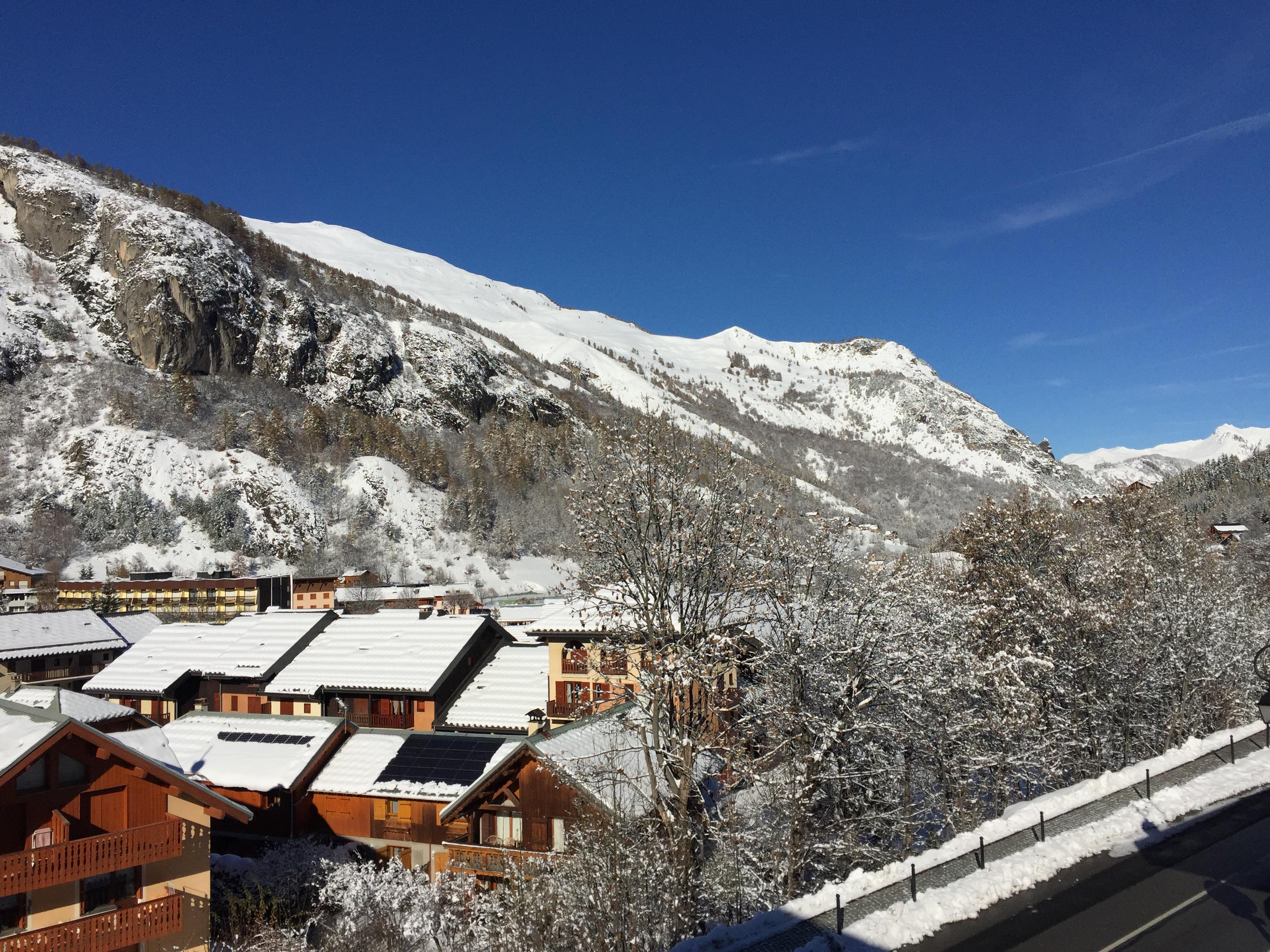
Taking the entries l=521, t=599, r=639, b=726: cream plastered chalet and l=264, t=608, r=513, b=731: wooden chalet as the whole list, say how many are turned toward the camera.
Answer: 2

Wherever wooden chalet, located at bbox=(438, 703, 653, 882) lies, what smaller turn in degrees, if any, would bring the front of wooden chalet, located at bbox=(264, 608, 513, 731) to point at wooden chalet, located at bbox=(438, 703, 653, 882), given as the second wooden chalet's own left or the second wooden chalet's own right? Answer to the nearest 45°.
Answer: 0° — it already faces it

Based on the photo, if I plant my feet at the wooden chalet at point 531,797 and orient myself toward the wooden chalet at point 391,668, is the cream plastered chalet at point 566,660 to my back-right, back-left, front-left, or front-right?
front-right

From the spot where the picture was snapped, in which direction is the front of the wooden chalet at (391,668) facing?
facing the viewer

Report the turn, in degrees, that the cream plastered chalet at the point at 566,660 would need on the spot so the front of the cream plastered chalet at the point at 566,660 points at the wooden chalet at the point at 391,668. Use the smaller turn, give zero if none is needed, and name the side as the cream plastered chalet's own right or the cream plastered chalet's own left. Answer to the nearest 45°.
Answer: approximately 135° to the cream plastered chalet's own right

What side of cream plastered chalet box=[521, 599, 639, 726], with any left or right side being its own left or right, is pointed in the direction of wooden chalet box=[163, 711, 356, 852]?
front

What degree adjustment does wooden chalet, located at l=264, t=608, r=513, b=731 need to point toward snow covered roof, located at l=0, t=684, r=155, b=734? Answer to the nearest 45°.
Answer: approximately 45° to its right

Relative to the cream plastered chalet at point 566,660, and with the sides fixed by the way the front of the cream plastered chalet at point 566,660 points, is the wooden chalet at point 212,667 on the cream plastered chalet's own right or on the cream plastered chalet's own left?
on the cream plastered chalet's own right

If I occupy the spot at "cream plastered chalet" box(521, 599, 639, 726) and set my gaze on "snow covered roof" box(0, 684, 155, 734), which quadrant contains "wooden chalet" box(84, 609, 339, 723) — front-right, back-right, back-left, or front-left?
front-right

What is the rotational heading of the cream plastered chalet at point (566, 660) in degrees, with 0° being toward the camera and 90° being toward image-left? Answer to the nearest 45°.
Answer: approximately 0°

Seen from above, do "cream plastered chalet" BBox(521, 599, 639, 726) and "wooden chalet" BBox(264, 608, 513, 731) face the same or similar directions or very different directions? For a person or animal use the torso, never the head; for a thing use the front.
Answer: same or similar directions

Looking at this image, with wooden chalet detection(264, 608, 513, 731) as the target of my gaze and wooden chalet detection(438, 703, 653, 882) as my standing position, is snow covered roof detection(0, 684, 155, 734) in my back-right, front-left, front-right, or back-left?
front-left
